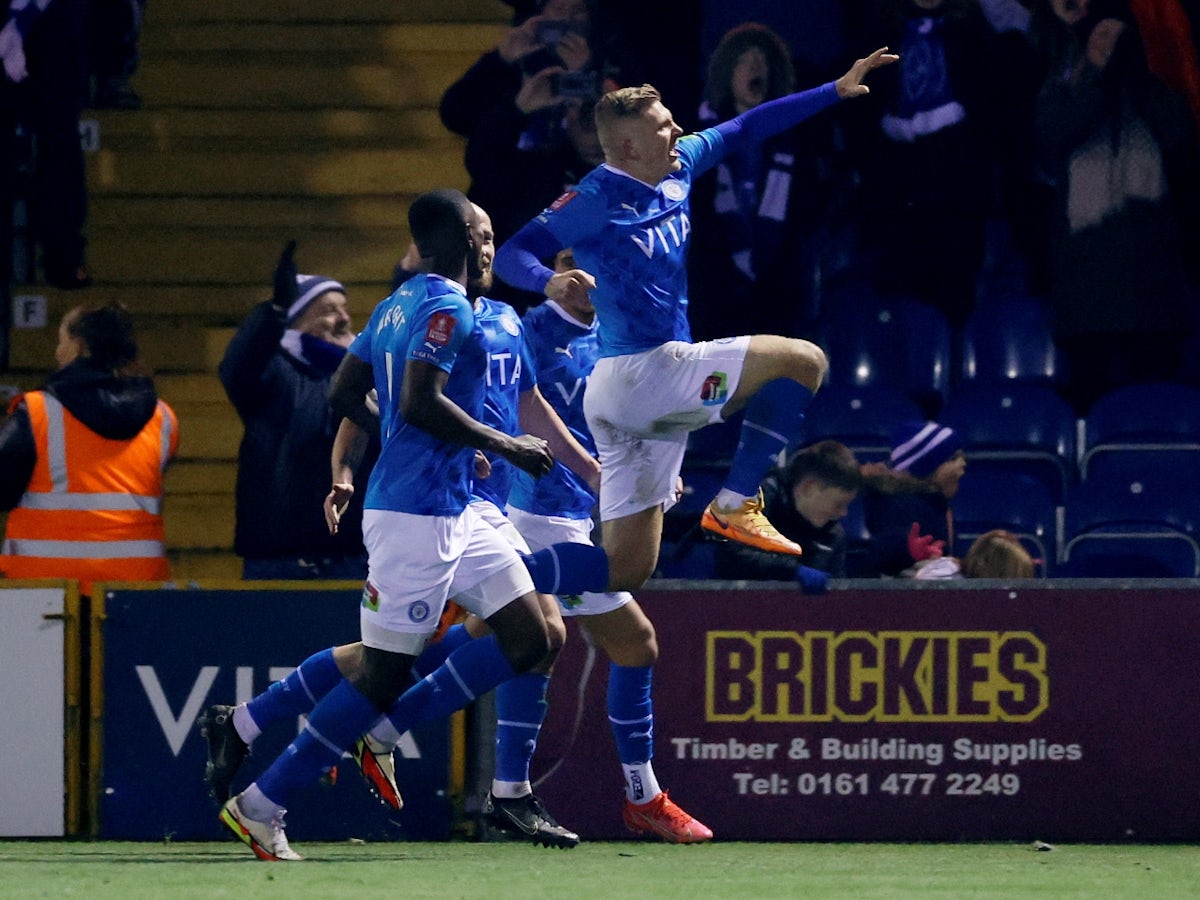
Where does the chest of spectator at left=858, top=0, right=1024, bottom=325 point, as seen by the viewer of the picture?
toward the camera

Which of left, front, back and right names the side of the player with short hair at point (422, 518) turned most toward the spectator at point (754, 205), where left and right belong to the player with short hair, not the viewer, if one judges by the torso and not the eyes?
front

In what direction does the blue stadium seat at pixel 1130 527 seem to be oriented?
toward the camera

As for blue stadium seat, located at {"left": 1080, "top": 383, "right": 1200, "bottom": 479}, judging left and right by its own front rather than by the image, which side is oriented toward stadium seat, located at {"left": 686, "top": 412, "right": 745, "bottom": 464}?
right

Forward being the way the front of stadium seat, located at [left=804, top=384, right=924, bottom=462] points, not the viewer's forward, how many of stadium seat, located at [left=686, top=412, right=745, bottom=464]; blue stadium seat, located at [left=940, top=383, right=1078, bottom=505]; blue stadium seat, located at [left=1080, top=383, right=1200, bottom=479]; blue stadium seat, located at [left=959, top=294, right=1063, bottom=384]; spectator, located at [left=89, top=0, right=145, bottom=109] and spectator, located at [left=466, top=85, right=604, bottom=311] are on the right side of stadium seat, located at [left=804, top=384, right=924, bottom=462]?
3

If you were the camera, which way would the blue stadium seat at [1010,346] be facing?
facing the viewer

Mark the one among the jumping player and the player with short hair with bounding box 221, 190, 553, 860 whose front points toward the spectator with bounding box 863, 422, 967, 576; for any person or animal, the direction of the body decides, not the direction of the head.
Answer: the player with short hair

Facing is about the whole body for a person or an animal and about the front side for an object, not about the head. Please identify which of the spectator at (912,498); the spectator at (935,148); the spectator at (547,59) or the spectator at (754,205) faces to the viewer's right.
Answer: the spectator at (912,498)

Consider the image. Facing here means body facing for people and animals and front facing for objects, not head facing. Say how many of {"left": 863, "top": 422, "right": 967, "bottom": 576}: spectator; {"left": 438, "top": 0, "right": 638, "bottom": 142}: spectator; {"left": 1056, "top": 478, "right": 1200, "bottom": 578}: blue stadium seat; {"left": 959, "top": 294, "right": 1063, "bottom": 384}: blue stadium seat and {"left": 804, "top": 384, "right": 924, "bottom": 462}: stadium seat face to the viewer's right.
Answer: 1

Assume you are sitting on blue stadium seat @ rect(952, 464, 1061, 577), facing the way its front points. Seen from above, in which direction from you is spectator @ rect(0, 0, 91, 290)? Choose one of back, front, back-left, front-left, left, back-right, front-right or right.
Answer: right

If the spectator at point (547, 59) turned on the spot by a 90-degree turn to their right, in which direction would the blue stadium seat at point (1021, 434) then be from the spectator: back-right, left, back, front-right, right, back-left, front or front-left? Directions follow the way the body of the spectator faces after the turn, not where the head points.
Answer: back
